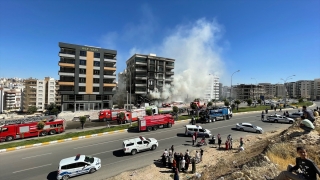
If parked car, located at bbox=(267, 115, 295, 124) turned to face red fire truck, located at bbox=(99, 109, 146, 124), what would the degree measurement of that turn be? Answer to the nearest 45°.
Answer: approximately 180°

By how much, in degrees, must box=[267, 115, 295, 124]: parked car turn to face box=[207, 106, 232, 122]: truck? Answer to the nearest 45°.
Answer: approximately 180°

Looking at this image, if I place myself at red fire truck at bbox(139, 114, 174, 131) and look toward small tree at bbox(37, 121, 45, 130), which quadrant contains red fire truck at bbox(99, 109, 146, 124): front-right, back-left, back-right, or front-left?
front-right

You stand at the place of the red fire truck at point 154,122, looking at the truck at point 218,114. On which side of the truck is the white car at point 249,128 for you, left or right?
right

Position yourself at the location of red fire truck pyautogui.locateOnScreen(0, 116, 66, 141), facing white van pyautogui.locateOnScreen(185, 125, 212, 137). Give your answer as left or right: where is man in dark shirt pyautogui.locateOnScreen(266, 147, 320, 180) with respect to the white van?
right

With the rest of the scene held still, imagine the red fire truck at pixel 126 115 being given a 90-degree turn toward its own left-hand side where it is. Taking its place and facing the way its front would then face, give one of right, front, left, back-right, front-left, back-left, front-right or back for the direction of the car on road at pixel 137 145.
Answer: front

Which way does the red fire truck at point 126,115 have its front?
to the viewer's left

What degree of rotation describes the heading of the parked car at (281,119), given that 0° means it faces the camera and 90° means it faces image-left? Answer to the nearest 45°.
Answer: approximately 270°

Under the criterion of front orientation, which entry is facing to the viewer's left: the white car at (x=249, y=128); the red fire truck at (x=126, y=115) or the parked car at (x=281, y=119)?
the red fire truck

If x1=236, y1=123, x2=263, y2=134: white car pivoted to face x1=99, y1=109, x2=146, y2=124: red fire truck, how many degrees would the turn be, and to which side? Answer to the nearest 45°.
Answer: approximately 135° to its right

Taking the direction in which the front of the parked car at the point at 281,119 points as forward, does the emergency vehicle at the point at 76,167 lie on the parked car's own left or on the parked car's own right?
on the parked car's own right
